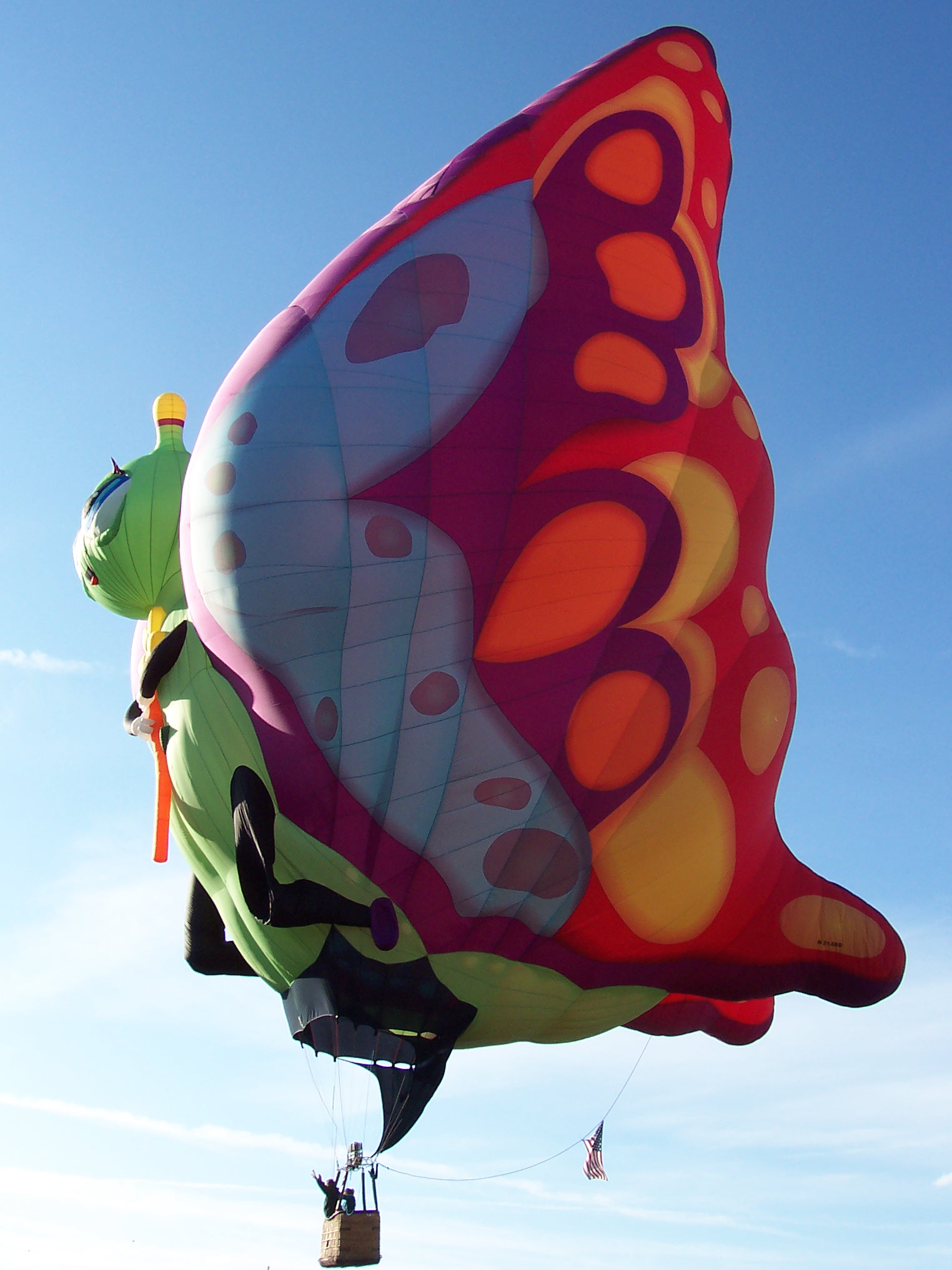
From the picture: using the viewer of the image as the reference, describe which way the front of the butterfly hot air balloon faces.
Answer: facing to the left of the viewer
